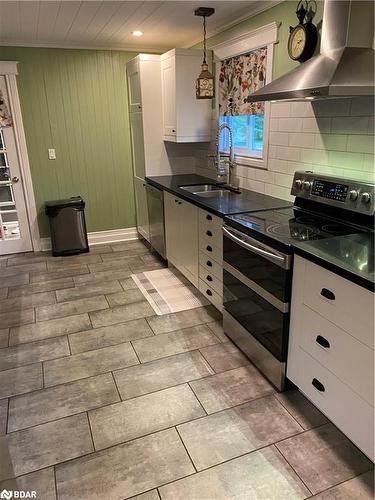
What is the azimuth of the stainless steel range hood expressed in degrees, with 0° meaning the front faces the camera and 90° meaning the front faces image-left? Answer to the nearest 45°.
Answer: approximately 45°

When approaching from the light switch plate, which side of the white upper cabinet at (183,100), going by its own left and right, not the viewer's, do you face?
front

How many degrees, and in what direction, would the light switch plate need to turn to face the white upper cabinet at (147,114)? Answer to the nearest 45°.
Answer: approximately 45° to its left

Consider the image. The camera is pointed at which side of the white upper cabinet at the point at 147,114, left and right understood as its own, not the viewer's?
left

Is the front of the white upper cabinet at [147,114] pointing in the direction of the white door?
yes

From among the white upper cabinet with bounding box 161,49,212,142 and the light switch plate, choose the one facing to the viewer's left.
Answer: the white upper cabinet

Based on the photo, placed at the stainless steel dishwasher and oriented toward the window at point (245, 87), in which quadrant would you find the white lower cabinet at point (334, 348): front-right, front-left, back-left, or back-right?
front-right

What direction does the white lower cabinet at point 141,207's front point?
to the viewer's left

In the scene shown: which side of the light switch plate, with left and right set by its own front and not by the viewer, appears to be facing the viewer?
front

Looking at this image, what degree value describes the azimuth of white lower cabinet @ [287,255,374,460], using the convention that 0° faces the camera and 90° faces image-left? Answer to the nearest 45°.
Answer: approximately 45°

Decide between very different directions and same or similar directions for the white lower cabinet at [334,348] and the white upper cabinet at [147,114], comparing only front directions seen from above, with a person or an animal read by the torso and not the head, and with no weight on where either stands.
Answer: same or similar directions

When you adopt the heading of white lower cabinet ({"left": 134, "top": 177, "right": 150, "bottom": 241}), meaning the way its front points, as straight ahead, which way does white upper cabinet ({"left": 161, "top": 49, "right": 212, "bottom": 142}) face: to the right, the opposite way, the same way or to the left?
the same way

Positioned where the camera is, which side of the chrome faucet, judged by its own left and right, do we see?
left

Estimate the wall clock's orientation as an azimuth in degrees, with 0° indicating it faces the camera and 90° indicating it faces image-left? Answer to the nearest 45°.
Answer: approximately 45°

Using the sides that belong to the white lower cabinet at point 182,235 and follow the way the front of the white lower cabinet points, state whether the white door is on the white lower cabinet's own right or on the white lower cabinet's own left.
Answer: on the white lower cabinet's own right

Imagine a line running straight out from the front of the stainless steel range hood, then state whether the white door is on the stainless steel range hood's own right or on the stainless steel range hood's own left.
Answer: on the stainless steel range hood's own right

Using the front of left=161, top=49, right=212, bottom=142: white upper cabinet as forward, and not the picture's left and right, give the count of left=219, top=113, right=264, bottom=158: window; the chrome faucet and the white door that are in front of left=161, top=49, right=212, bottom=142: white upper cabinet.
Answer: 1

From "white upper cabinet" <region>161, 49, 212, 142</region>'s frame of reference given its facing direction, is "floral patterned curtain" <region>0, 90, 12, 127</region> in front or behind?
in front
